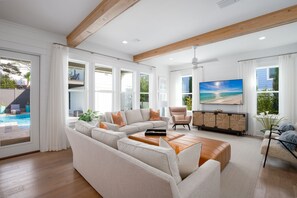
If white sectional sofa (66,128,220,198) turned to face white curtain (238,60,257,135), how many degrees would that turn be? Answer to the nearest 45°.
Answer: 0° — it already faces it

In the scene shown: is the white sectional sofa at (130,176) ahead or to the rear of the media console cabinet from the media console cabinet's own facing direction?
ahead

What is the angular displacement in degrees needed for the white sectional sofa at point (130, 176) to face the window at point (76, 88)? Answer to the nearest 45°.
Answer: approximately 90° to its left

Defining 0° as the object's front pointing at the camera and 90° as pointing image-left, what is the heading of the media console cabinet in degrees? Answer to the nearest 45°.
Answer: approximately 45°

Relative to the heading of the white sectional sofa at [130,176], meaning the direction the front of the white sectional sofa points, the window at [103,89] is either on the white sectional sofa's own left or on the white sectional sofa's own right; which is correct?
on the white sectional sofa's own left

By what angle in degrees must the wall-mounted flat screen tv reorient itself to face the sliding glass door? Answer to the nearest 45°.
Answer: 0° — it already faces it

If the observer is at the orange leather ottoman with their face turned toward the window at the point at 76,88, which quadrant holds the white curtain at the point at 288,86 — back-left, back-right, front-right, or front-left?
back-right

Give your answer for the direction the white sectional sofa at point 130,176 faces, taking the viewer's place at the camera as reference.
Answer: facing away from the viewer and to the right of the viewer

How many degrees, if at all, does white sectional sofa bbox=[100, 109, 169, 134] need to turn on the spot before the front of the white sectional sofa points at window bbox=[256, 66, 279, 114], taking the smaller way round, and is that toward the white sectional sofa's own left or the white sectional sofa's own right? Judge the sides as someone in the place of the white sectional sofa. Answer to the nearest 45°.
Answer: approximately 45° to the white sectional sofa's own left

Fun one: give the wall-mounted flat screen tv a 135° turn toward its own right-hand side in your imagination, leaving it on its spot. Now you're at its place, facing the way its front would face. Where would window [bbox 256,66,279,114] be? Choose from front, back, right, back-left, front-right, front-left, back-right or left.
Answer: right

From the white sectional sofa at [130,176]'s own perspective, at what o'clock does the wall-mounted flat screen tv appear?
The wall-mounted flat screen tv is roughly at 12 o'clock from the white sectional sofa.

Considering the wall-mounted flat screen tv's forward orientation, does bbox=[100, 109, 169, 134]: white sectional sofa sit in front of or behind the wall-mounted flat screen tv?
in front

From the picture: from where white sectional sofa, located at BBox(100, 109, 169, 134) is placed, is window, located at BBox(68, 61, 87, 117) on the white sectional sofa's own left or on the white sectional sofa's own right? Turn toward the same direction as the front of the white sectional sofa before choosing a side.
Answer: on the white sectional sofa's own right
